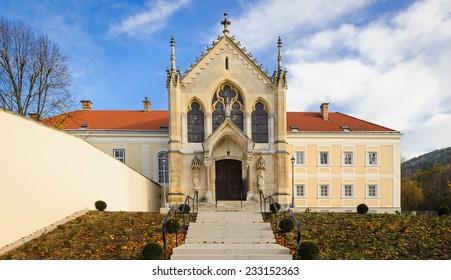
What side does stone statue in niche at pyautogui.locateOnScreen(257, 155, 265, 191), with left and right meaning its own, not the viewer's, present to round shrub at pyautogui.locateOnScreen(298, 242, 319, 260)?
front

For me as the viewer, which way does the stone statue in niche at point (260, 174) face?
facing the viewer

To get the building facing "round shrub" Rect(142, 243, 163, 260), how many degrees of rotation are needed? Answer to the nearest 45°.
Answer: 0° — it already faces it

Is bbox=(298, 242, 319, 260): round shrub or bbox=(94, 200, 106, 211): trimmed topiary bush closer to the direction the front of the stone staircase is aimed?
the round shrub

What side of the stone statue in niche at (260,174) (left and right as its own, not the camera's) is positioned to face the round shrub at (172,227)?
front

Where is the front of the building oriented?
toward the camera

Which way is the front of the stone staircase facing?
toward the camera

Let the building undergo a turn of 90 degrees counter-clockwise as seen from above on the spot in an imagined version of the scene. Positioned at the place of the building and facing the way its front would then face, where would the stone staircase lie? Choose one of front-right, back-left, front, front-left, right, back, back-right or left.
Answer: right
